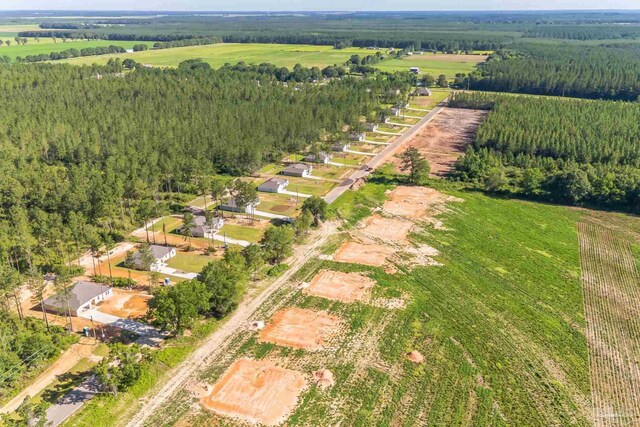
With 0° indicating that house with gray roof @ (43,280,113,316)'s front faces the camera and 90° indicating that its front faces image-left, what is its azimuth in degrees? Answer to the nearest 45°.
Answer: approximately 315°

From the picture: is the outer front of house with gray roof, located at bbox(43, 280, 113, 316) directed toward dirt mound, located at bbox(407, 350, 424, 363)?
yes
